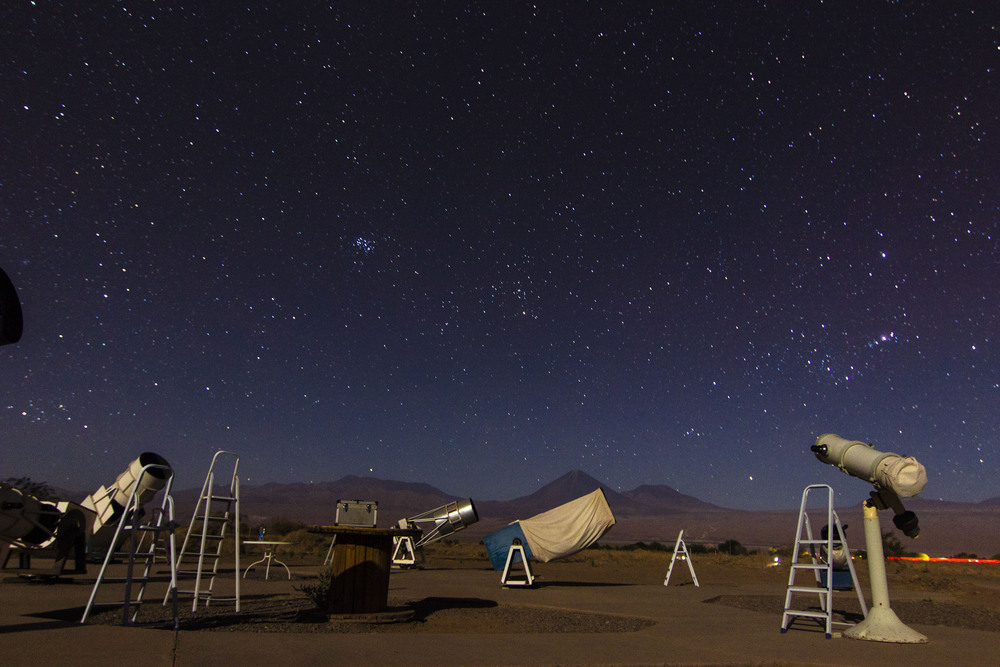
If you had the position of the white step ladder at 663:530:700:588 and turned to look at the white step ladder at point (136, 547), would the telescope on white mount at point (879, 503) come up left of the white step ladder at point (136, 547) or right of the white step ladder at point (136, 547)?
left

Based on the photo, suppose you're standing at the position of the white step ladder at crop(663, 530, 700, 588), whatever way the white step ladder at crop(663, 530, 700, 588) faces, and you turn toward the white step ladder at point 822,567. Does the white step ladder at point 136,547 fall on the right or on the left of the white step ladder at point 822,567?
right

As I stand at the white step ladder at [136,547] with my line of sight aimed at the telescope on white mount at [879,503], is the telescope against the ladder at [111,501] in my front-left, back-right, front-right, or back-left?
back-left

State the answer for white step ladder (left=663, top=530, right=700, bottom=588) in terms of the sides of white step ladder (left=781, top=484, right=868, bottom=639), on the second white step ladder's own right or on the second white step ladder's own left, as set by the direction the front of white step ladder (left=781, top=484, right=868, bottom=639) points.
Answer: on the second white step ladder's own right

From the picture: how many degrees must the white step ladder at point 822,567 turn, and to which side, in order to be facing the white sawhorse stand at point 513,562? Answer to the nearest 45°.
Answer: approximately 90° to its right

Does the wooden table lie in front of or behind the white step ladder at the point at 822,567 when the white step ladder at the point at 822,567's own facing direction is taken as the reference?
in front

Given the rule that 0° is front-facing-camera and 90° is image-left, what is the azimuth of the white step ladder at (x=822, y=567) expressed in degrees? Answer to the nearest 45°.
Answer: approximately 45°

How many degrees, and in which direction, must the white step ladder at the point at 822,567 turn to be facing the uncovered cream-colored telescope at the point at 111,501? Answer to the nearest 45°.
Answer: approximately 45° to its right

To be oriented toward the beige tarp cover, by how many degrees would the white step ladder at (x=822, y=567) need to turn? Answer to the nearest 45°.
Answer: approximately 90° to its right
